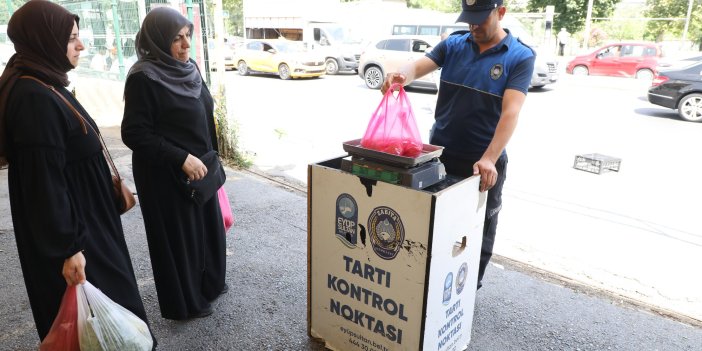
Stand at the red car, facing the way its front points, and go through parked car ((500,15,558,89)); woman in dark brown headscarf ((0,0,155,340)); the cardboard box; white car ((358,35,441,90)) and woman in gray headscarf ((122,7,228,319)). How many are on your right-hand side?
0

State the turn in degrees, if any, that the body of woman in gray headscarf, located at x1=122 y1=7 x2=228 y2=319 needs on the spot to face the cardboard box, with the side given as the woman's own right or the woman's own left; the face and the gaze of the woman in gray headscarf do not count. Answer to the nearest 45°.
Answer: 0° — they already face it

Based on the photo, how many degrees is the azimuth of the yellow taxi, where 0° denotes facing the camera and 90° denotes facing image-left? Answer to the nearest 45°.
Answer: approximately 315°

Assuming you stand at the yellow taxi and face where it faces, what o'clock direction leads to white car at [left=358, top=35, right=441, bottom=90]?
The white car is roughly at 12 o'clock from the yellow taxi.

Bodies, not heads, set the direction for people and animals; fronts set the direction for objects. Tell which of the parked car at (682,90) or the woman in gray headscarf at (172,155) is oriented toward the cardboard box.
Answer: the woman in gray headscarf

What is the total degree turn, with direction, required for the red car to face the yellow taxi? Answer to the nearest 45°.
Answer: approximately 45° to its left

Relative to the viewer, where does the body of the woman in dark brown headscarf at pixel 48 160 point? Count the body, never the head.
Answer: to the viewer's right

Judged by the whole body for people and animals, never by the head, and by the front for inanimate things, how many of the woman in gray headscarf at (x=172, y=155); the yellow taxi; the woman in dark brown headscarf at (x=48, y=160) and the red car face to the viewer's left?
1

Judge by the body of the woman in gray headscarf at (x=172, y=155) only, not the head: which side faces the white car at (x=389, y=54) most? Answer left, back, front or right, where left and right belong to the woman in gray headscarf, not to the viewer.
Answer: left

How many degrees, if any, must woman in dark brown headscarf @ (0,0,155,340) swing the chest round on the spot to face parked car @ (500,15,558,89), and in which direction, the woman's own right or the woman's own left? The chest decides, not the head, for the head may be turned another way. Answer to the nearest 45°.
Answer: approximately 45° to the woman's own left

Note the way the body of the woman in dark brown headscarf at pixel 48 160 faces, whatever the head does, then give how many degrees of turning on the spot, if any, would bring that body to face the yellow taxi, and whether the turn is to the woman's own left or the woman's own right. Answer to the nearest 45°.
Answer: approximately 45° to the woman's own left

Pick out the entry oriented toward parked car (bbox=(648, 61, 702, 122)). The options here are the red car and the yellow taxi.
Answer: the yellow taxi

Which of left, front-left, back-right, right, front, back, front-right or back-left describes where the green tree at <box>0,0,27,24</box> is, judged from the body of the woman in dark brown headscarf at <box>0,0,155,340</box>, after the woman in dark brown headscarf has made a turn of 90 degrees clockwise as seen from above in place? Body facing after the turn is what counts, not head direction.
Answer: back

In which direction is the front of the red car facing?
to the viewer's left

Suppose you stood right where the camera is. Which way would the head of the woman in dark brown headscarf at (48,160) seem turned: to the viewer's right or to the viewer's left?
to the viewer's right

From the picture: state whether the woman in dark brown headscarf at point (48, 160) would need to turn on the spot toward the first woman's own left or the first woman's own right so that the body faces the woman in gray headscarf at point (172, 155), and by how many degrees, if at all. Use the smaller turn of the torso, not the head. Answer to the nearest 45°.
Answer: approximately 45° to the first woman's own left
